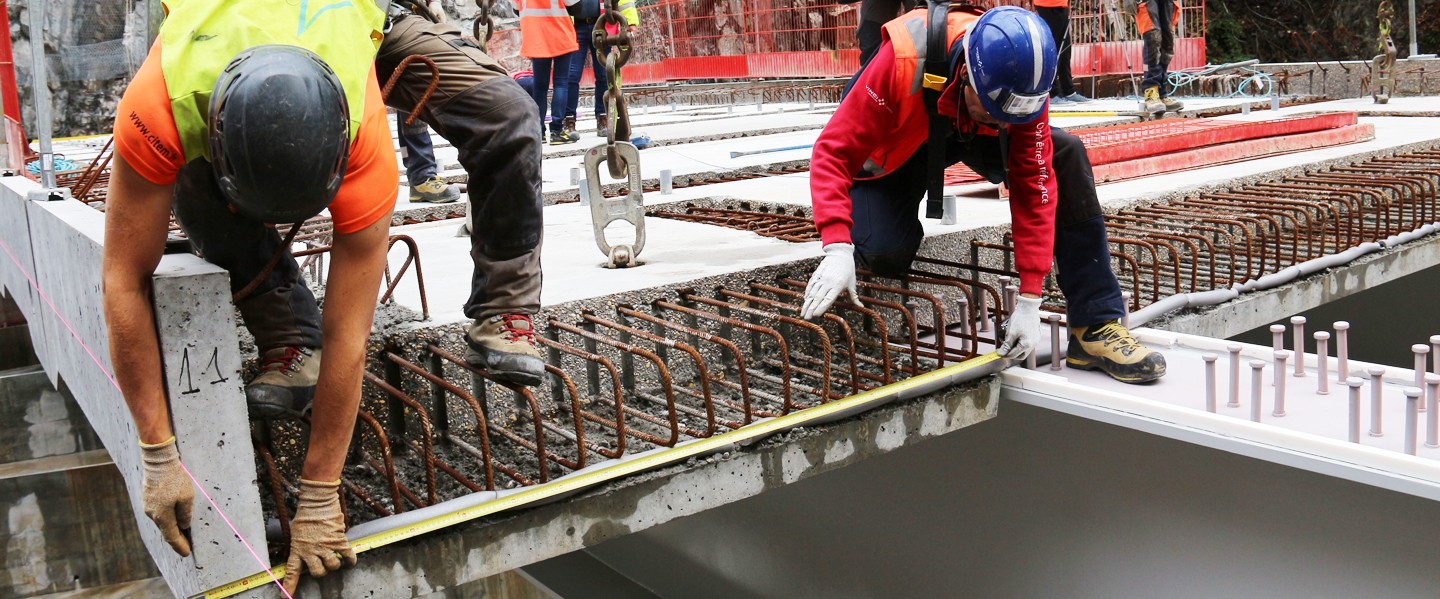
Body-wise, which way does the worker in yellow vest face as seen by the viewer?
toward the camera

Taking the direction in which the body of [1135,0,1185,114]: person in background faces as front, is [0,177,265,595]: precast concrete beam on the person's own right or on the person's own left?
on the person's own right

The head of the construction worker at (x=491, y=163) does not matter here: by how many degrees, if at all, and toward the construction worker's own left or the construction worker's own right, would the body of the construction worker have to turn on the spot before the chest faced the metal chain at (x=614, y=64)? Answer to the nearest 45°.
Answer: approximately 90° to the construction worker's own left

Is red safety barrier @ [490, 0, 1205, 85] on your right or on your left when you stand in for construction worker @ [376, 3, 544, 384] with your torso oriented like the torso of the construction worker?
on your left

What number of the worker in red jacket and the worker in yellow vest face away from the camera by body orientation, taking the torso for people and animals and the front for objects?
0

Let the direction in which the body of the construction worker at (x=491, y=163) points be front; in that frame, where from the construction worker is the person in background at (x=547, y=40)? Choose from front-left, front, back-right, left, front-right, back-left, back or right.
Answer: back-left

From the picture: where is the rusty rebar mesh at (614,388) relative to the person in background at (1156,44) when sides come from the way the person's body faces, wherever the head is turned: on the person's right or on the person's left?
on the person's right

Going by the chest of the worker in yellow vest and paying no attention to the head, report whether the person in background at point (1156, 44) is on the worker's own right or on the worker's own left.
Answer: on the worker's own left

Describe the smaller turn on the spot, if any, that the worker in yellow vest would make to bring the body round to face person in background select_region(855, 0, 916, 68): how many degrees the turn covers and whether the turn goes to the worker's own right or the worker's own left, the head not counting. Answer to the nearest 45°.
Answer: approximately 135° to the worker's own left

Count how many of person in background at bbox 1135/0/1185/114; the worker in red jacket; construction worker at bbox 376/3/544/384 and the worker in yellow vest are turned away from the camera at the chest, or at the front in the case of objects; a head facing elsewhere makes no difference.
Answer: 0

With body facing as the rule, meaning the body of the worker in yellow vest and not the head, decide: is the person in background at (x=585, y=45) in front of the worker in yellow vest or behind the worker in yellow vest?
behind

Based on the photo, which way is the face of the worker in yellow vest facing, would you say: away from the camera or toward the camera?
toward the camera
